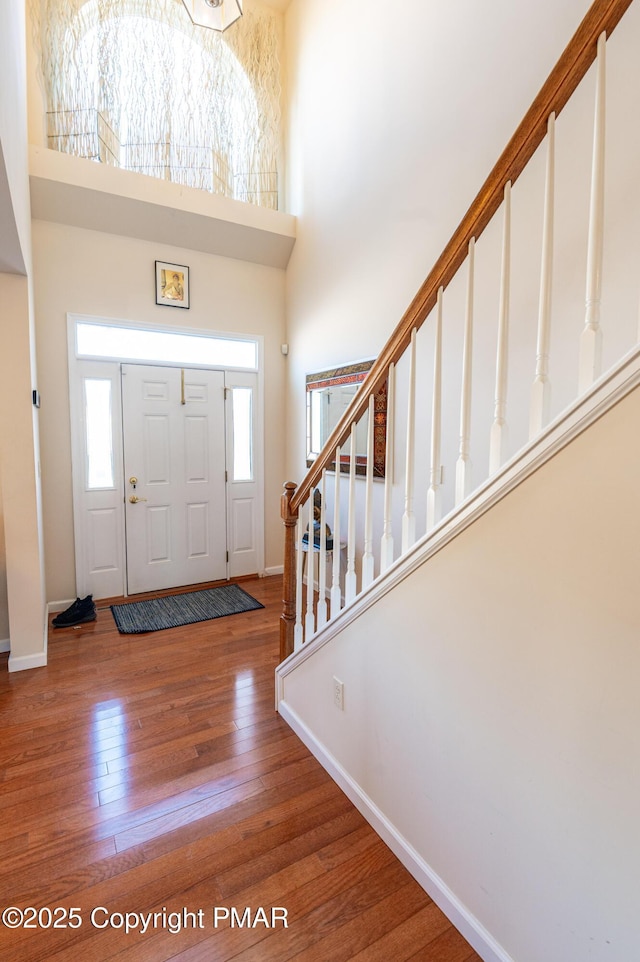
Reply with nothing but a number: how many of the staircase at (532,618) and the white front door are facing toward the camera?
1

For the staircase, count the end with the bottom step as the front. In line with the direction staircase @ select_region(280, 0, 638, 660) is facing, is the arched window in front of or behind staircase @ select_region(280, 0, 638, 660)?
in front

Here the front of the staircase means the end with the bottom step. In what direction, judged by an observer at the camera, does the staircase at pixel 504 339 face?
facing away from the viewer and to the left of the viewer

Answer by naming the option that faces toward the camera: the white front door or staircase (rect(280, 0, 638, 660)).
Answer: the white front door

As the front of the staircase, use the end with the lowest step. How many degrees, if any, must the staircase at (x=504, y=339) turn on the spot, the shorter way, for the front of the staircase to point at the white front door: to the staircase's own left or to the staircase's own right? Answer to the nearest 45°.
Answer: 0° — it already faces it

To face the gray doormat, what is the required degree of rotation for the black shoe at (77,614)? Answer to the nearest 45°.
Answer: approximately 135° to its left

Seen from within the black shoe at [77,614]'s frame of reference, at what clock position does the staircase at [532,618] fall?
The staircase is roughly at 8 o'clock from the black shoe.

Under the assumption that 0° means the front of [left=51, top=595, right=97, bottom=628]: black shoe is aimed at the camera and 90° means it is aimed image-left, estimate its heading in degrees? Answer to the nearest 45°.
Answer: approximately 45°

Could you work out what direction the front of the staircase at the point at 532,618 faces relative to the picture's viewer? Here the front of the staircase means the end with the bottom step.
facing away from the viewer and to the left of the viewer

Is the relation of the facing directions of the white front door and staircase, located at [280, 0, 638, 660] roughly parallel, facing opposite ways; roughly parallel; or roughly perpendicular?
roughly parallel, facing opposite ways

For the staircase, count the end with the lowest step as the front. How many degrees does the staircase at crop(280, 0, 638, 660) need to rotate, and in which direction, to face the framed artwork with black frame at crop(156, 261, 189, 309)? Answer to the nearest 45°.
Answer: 0° — it already faces it

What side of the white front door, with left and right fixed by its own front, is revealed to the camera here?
front

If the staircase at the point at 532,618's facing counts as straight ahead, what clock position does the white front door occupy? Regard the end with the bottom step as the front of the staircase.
The white front door is roughly at 12 o'clock from the staircase.
